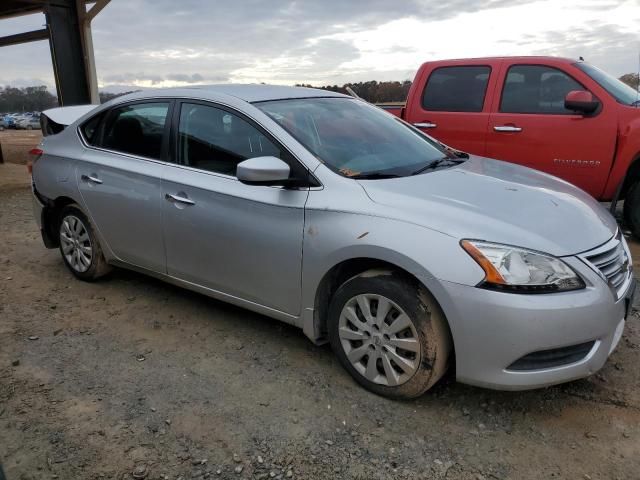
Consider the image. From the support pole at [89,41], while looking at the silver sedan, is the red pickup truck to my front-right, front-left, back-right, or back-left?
front-left

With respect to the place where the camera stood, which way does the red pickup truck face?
facing the viewer and to the right of the viewer

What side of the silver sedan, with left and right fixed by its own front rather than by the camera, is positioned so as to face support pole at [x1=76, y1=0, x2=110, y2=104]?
back

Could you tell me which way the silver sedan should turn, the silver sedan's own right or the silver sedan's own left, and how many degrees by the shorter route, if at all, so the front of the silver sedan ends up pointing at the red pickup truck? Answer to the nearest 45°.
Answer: approximately 90° to the silver sedan's own left

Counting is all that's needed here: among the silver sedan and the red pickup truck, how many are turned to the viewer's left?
0

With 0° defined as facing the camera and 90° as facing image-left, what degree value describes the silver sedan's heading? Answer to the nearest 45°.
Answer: approximately 315°

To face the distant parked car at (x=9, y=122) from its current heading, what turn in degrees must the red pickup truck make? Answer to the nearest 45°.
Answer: approximately 180°

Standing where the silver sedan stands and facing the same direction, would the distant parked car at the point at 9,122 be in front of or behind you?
behind

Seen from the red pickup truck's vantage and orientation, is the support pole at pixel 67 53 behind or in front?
behind

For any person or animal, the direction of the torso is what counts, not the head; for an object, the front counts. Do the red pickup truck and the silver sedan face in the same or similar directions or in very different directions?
same or similar directions

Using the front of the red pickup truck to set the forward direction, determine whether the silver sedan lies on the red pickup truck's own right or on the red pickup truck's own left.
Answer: on the red pickup truck's own right

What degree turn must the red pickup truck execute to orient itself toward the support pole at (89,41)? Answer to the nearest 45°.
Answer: approximately 135° to its right
